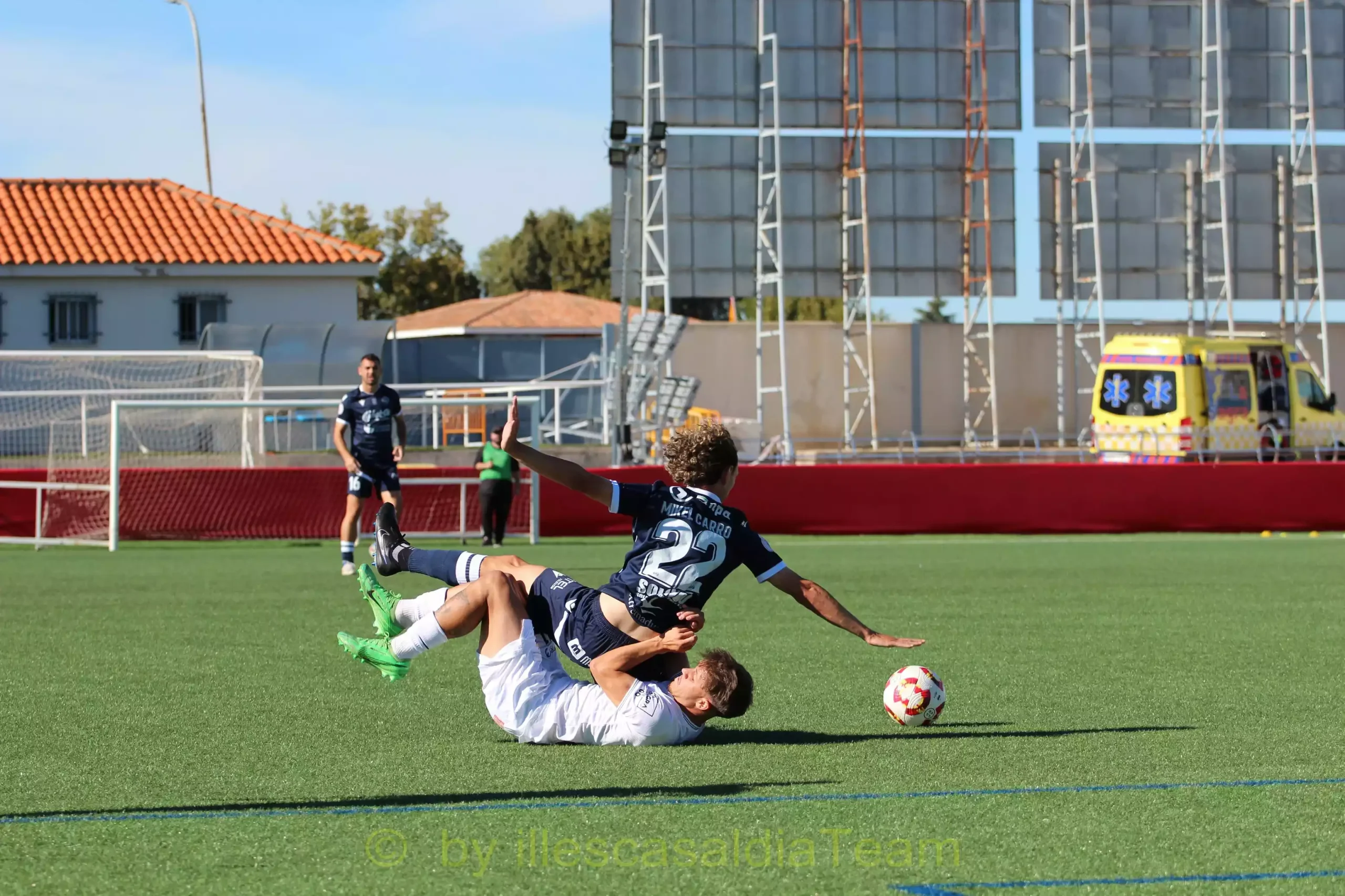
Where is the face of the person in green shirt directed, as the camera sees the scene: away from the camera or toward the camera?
toward the camera

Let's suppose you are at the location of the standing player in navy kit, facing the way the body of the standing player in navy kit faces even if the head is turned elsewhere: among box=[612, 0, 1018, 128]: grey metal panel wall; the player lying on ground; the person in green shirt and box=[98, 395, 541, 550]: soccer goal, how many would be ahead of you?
1

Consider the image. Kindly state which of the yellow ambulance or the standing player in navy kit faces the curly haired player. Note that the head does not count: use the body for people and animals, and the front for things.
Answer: the standing player in navy kit

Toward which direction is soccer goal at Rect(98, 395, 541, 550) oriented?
toward the camera

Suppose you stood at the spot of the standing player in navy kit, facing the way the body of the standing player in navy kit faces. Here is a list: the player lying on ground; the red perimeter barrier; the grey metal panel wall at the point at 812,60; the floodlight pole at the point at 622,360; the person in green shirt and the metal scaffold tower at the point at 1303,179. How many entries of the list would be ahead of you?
1

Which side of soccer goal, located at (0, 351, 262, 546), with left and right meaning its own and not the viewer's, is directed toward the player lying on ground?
front

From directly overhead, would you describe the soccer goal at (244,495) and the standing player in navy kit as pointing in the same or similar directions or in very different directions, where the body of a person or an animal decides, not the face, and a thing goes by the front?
same or similar directions

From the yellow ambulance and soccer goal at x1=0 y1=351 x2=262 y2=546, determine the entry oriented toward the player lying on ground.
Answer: the soccer goal

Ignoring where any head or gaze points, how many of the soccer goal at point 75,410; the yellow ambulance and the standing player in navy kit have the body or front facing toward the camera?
2
